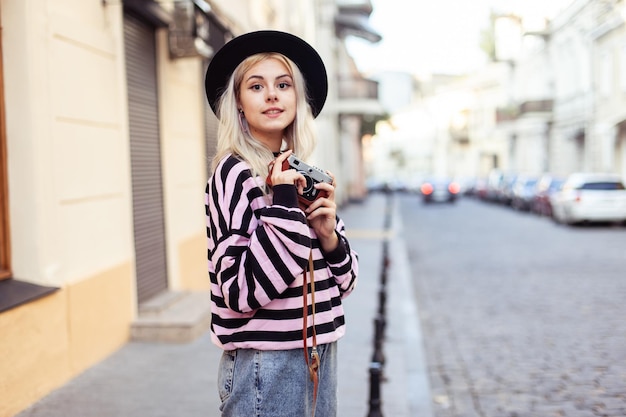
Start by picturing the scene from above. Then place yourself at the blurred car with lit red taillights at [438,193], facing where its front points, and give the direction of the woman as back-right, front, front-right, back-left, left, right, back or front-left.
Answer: back

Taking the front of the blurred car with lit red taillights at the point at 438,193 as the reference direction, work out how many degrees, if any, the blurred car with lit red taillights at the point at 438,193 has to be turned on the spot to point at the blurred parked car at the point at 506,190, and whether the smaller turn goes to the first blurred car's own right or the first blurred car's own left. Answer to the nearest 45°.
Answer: approximately 135° to the first blurred car's own right

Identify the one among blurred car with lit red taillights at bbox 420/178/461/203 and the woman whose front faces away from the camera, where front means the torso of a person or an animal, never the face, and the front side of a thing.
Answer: the blurred car with lit red taillights

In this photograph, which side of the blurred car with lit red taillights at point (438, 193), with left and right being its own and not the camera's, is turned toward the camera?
back

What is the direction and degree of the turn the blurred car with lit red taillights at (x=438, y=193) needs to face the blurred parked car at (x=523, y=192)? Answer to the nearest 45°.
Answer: approximately 135° to its right

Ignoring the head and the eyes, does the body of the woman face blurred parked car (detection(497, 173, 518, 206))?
no

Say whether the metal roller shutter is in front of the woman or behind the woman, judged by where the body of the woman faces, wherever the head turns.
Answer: behind

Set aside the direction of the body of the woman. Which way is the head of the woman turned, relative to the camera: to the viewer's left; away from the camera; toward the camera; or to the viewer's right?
toward the camera

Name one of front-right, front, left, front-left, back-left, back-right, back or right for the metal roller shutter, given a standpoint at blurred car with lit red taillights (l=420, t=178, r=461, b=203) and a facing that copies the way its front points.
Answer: back

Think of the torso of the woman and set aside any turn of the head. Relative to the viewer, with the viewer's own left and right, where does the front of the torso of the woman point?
facing the viewer and to the right of the viewer

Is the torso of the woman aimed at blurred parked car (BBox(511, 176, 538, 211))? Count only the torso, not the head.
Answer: no
